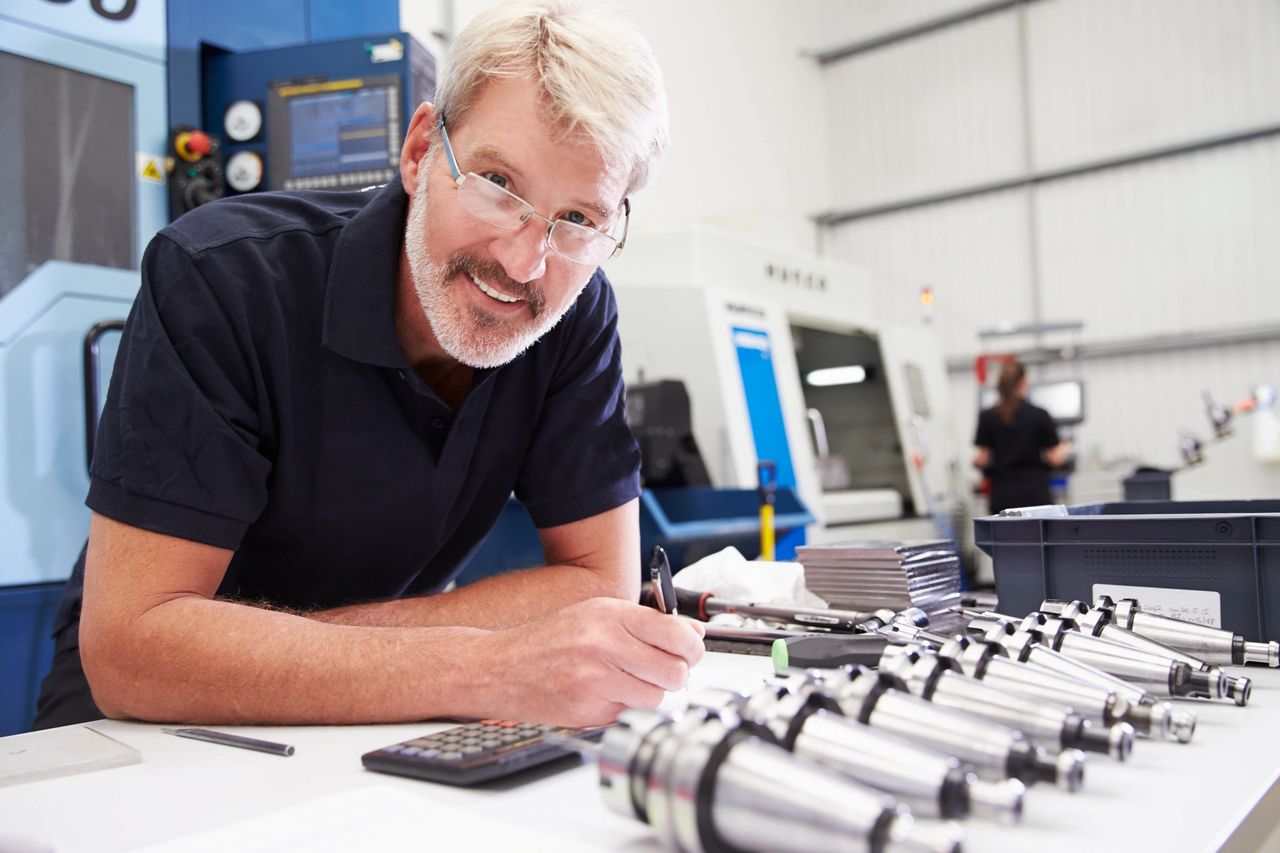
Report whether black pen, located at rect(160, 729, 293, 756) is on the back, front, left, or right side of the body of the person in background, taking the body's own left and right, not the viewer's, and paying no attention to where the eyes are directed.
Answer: back

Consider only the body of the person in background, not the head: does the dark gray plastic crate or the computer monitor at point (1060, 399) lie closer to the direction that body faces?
the computer monitor

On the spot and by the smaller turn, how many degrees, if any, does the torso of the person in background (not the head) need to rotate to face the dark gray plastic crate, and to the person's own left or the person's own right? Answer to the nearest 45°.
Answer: approximately 180°

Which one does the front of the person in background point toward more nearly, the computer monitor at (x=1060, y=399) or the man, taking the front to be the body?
the computer monitor

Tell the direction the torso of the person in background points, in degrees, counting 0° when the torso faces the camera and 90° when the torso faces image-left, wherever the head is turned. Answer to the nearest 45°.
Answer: approximately 180°

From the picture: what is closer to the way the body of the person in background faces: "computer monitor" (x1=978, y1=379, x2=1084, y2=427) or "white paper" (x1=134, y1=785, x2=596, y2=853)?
the computer monitor

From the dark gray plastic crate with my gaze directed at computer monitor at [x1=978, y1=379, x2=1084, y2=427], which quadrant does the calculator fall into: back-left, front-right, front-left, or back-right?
back-left

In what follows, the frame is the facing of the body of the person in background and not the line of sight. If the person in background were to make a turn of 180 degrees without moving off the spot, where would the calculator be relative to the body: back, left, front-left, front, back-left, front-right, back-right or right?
front

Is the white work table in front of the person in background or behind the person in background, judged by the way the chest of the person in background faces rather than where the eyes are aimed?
behind

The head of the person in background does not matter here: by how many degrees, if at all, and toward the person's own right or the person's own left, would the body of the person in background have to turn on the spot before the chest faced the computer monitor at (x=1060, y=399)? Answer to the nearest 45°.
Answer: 0° — they already face it

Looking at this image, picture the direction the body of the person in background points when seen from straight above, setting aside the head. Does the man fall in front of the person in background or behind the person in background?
behind

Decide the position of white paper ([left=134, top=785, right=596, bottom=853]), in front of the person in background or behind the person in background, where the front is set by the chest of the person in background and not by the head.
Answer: behind

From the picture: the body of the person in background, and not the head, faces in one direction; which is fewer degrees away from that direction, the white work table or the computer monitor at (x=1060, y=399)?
the computer monitor
